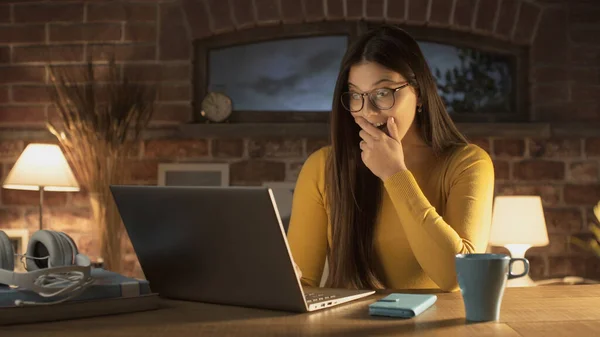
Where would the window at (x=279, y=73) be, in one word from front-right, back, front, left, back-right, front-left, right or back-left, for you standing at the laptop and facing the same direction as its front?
front-left

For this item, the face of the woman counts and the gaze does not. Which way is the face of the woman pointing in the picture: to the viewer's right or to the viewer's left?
to the viewer's left

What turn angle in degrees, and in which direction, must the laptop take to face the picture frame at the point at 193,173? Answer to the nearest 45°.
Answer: approximately 45° to its left

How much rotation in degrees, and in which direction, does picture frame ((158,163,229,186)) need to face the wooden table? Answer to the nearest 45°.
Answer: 0° — it already faces it

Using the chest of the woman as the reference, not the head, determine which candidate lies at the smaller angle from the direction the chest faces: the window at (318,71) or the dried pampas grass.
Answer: the dried pampas grass

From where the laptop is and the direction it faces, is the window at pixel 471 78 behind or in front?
in front

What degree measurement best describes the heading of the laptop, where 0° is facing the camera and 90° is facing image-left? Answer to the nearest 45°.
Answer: approximately 225°

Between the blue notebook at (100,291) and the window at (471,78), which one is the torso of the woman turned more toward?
the blue notebook

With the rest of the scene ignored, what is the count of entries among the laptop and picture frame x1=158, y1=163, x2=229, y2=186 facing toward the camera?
1

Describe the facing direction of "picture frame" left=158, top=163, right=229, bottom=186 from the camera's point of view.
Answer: facing the viewer

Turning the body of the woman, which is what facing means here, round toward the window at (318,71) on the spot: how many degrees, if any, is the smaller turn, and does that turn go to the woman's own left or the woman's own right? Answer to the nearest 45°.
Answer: approximately 135° to the woman's own right

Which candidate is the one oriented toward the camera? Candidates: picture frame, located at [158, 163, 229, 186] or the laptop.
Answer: the picture frame

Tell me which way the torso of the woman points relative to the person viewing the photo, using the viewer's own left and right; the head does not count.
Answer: facing the viewer and to the left of the viewer

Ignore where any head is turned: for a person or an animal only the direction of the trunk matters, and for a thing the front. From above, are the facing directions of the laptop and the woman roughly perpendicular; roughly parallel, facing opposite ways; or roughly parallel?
roughly parallel, facing opposite ways

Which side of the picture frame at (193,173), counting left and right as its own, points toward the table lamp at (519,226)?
left

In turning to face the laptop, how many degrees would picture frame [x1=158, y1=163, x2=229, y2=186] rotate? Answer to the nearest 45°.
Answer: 0° — it already faces it
